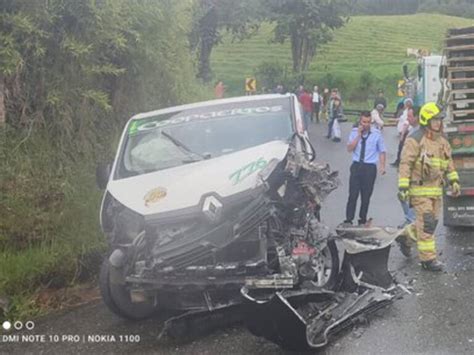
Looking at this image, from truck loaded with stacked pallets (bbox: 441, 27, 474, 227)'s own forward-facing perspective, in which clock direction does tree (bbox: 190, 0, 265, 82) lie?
The tree is roughly at 11 o'clock from the truck loaded with stacked pallets.

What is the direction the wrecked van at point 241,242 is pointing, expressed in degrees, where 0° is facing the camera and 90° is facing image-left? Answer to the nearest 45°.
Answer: approximately 0°

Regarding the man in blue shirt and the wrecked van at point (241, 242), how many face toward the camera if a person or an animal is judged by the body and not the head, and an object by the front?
2

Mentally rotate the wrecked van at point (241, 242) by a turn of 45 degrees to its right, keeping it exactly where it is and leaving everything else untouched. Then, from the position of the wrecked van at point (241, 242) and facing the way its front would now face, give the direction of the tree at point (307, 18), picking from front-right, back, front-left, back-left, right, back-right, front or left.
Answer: back-right

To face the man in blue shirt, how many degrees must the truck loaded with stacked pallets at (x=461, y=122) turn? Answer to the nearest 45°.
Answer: approximately 90° to its left

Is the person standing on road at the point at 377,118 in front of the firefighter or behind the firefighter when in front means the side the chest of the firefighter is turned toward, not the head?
behind

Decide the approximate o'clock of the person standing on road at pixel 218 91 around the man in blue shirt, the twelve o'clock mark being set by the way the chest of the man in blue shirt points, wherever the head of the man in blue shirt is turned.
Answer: The person standing on road is roughly at 5 o'clock from the man in blue shirt.

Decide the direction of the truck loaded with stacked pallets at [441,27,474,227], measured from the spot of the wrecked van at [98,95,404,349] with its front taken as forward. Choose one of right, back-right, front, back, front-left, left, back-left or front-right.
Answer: back-left

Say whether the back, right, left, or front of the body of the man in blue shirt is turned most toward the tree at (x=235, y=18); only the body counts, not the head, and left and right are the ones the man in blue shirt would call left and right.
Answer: back

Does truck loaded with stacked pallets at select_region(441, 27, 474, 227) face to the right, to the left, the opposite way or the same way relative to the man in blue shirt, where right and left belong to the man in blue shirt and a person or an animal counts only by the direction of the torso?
the opposite way

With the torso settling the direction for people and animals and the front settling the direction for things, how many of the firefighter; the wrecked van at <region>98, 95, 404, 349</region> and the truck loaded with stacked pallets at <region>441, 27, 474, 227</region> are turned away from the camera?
1

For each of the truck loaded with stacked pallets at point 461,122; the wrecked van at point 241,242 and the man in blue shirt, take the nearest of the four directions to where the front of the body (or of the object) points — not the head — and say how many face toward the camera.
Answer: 2

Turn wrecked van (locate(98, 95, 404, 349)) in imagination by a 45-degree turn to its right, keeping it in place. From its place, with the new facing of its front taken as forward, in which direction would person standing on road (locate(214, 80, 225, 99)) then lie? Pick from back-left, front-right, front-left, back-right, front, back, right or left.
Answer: back-right

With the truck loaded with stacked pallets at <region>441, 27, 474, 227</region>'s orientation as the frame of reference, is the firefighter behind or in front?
behind

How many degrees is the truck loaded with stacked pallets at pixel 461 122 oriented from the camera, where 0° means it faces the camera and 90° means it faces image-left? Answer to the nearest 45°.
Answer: approximately 180°
